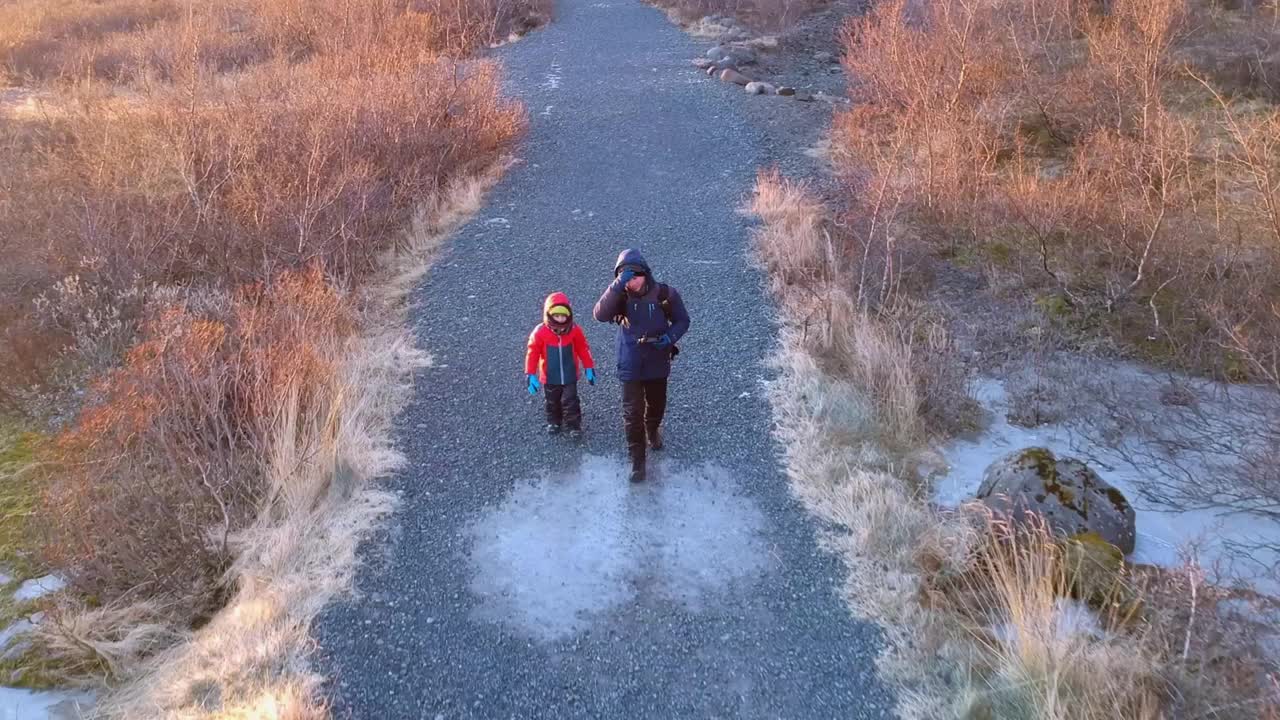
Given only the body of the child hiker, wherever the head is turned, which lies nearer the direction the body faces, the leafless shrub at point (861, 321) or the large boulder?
the large boulder

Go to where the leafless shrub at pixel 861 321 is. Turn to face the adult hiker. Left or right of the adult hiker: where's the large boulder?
left

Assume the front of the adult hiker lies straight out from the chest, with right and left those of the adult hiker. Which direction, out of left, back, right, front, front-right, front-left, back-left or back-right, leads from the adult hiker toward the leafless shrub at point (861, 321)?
back-left

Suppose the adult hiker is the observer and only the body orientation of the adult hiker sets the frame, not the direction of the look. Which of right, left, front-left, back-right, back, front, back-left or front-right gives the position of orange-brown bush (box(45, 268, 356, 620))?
right

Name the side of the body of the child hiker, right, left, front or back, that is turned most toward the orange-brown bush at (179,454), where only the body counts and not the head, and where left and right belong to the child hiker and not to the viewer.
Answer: right

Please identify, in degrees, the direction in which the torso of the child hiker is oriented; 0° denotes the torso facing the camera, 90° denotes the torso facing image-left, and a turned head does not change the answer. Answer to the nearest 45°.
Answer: approximately 0°

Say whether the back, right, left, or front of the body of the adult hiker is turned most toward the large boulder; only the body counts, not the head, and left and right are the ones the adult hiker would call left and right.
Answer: left

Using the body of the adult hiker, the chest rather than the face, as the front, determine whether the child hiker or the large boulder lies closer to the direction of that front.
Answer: the large boulder

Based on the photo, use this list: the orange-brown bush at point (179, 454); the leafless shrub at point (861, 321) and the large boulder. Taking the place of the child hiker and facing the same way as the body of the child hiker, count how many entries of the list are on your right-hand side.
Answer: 1

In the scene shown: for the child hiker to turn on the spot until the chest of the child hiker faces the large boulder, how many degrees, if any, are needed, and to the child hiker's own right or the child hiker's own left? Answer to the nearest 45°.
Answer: approximately 45° to the child hiker's own left

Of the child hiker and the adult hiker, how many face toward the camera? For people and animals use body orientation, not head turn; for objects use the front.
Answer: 2
